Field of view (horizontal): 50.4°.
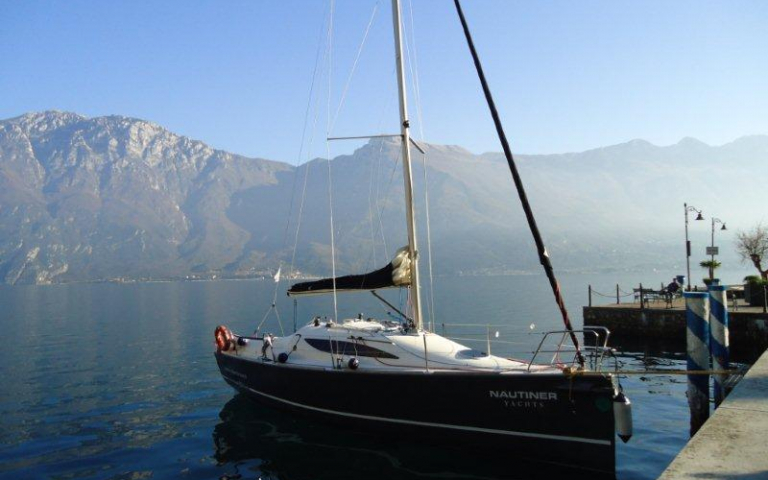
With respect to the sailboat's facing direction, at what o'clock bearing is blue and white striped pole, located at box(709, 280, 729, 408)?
The blue and white striped pole is roughly at 10 o'clock from the sailboat.

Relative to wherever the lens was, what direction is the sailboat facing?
facing the viewer and to the right of the viewer
